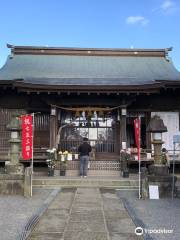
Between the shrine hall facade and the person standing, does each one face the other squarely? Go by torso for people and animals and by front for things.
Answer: yes

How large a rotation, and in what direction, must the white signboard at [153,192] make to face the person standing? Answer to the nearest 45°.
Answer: approximately 135° to its right

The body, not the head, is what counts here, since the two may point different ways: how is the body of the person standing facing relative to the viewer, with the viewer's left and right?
facing away from the viewer

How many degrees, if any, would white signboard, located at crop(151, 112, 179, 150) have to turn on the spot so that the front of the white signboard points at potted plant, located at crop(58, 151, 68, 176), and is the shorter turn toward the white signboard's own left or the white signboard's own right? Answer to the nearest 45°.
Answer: approximately 45° to the white signboard's own right

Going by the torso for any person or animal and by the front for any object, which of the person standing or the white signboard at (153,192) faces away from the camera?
the person standing

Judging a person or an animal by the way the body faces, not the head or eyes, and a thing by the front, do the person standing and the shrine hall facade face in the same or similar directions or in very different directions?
very different directions

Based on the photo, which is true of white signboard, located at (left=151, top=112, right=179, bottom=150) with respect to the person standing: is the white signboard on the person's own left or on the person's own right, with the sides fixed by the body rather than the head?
on the person's own right

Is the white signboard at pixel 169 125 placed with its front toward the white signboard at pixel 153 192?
yes

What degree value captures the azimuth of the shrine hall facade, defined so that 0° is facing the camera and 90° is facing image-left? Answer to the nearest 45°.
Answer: approximately 0°

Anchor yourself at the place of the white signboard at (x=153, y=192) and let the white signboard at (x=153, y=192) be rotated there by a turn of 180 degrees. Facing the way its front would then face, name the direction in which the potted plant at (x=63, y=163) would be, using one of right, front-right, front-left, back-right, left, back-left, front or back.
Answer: front-left

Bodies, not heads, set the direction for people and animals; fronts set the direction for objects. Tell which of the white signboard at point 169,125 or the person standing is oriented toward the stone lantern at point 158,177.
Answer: the white signboard
